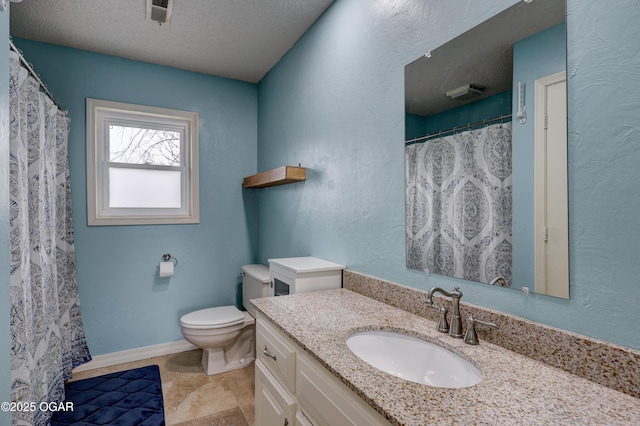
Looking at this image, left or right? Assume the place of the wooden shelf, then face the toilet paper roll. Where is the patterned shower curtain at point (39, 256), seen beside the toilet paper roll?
left

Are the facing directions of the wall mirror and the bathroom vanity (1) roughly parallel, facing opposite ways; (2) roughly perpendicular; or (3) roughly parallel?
roughly parallel

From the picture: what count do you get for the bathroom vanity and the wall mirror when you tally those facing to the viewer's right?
0

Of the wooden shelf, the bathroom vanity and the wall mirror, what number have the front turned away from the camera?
0

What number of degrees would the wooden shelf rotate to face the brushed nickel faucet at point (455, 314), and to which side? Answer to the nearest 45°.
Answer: approximately 90° to its left

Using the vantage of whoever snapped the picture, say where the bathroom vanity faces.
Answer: facing the viewer and to the left of the viewer

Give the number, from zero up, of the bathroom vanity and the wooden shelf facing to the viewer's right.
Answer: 0

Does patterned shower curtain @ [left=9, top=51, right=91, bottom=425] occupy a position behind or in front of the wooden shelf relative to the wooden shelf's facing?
in front

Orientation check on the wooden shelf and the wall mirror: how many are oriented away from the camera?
0

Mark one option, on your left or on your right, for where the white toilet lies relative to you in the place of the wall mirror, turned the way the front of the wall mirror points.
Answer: on your right

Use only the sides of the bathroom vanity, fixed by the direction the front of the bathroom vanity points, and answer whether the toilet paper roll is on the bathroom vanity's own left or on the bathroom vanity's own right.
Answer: on the bathroom vanity's own right
